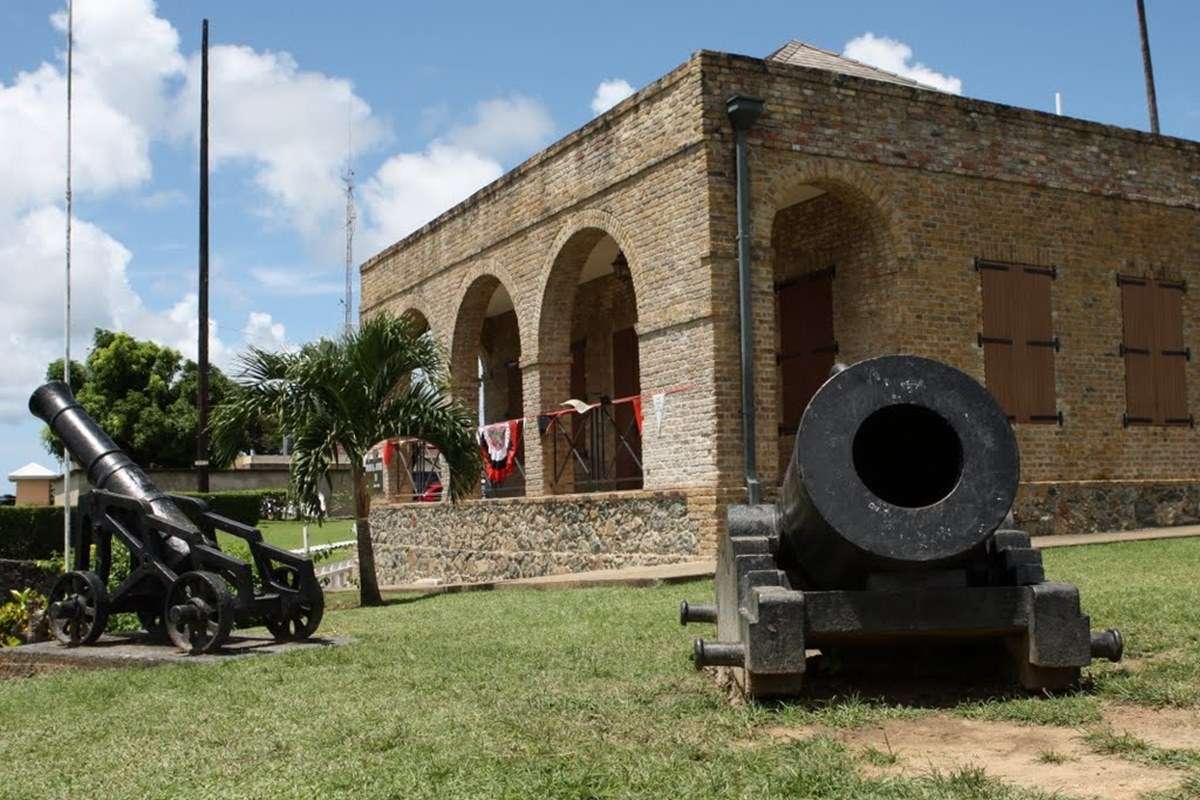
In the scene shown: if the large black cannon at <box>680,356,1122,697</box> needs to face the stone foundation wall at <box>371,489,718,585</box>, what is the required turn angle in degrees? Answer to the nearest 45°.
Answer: approximately 135° to its right

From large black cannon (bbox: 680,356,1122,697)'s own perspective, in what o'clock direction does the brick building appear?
The brick building is roughly at 6 o'clock from the large black cannon.

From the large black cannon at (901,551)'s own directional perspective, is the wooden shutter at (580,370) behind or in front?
behind

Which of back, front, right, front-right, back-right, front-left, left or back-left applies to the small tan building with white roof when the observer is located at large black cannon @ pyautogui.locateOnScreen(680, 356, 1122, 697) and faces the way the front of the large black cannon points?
back-right

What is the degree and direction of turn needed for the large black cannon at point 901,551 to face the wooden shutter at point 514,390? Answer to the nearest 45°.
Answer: approximately 180°

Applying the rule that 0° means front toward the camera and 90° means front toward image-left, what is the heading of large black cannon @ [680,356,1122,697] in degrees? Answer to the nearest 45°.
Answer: approximately 0°

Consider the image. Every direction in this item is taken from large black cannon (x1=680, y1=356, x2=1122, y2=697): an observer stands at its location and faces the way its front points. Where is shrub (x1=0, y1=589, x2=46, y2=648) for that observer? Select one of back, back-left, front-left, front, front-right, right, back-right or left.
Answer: back-right
